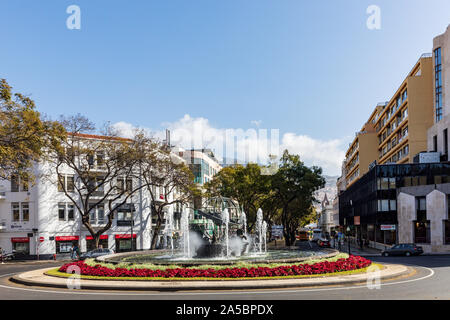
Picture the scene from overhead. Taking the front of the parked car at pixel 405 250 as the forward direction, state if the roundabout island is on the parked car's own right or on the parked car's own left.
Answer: on the parked car's own left

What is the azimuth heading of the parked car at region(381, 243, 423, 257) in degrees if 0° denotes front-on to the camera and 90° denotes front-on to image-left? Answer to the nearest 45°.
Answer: approximately 90°

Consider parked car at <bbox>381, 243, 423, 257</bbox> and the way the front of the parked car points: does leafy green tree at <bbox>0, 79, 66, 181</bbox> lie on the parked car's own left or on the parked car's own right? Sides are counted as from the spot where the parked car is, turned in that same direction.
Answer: on the parked car's own left
